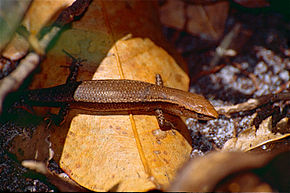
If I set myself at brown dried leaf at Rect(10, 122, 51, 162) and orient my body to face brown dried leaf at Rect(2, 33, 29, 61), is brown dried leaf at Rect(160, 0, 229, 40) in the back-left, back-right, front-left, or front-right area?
front-right

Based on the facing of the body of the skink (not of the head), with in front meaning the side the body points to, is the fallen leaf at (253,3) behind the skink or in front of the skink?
in front

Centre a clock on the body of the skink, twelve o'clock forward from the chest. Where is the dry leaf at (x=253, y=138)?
The dry leaf is roughly at 1 o'clock from the skink.

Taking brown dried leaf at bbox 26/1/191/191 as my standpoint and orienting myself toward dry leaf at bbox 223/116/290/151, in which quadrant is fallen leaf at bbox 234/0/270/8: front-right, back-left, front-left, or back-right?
front-left

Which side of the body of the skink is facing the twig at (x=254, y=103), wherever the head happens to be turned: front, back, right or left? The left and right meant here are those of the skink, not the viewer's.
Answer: front

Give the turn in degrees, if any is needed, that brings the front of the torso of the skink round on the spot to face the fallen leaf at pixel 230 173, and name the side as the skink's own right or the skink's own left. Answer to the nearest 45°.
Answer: approximately 90° to the skink's own right

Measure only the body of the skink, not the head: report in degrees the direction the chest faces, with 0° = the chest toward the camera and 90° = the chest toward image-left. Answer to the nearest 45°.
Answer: approximately 270°

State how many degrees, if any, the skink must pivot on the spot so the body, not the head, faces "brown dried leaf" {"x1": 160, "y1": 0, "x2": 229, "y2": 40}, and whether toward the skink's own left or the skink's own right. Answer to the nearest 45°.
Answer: approximately 45° to the skink's own left

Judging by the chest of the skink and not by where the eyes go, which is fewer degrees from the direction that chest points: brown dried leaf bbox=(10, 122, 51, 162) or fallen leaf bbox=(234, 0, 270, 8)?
the fallen leaf
